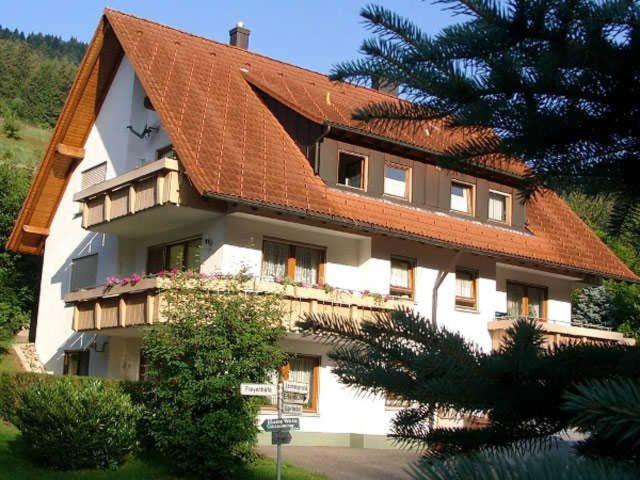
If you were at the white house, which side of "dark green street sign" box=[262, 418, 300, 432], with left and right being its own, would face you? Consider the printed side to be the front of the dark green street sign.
back

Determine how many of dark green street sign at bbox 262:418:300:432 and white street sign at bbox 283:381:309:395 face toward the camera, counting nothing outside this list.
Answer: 2

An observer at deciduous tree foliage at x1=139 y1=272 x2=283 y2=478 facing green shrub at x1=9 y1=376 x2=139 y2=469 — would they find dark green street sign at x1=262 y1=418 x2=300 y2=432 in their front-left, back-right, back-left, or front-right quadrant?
back-left

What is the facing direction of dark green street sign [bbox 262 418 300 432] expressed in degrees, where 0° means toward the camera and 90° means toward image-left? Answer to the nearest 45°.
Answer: approximately 0°

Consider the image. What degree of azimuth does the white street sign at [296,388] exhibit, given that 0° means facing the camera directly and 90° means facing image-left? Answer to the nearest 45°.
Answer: approximately 0°
